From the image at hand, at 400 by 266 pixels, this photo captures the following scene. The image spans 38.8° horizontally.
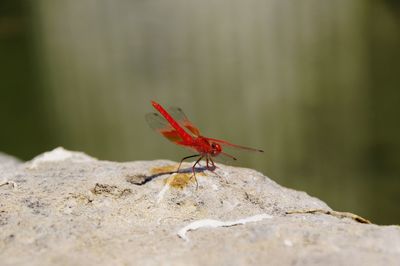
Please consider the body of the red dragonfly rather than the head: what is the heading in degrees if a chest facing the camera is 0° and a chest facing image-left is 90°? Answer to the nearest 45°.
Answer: approximately 315°
